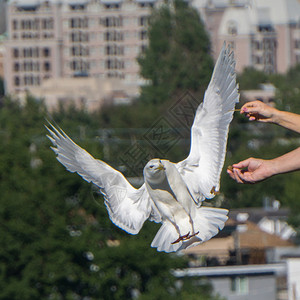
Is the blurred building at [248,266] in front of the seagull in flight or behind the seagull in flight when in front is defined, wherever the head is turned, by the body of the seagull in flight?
behind

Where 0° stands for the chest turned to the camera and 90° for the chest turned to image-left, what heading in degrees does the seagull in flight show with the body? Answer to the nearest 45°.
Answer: approximately 0°
